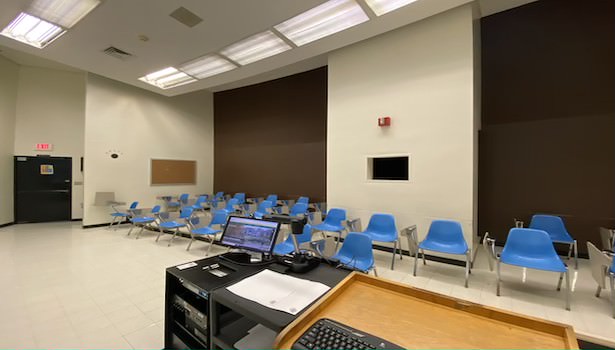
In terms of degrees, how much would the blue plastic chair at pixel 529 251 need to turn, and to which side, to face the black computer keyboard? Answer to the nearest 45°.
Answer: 0° — it already faces it

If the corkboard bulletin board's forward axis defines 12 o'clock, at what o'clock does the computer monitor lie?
The computer monitor is roughly at 12 o'clock from the corkboard bulletin board.

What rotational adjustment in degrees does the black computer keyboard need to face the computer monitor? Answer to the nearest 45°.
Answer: approximately 90° to its right

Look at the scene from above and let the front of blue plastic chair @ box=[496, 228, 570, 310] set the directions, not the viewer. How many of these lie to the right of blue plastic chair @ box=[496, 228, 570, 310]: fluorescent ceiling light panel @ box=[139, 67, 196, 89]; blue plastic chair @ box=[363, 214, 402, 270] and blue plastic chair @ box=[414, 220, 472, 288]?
3

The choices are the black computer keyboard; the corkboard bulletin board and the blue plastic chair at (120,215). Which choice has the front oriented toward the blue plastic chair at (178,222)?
the corkboard bulletin board

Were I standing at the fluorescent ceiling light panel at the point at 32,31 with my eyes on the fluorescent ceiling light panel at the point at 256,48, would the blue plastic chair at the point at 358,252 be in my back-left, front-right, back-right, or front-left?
front-right

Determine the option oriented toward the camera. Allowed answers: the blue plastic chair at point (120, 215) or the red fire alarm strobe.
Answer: the red fire alarm strobe

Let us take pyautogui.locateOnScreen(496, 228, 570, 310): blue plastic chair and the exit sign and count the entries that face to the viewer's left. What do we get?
0

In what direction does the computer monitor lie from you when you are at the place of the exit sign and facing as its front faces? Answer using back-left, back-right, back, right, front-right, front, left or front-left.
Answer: front

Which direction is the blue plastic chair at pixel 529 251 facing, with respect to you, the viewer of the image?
facing the viewer

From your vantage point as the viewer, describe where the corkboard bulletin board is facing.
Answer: facing the viewer

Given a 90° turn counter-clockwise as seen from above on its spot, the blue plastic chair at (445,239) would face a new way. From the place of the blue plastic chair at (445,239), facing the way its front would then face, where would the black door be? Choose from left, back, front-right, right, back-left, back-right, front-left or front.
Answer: back

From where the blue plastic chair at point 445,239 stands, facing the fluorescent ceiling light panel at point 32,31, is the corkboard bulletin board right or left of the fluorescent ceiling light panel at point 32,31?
right

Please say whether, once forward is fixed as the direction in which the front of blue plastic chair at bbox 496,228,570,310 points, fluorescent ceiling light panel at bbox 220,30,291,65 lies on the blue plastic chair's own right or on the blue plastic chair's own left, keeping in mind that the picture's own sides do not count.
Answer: on the blue plastic chair's own right

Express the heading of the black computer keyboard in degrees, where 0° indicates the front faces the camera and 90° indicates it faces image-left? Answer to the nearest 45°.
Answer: approximately 45°
